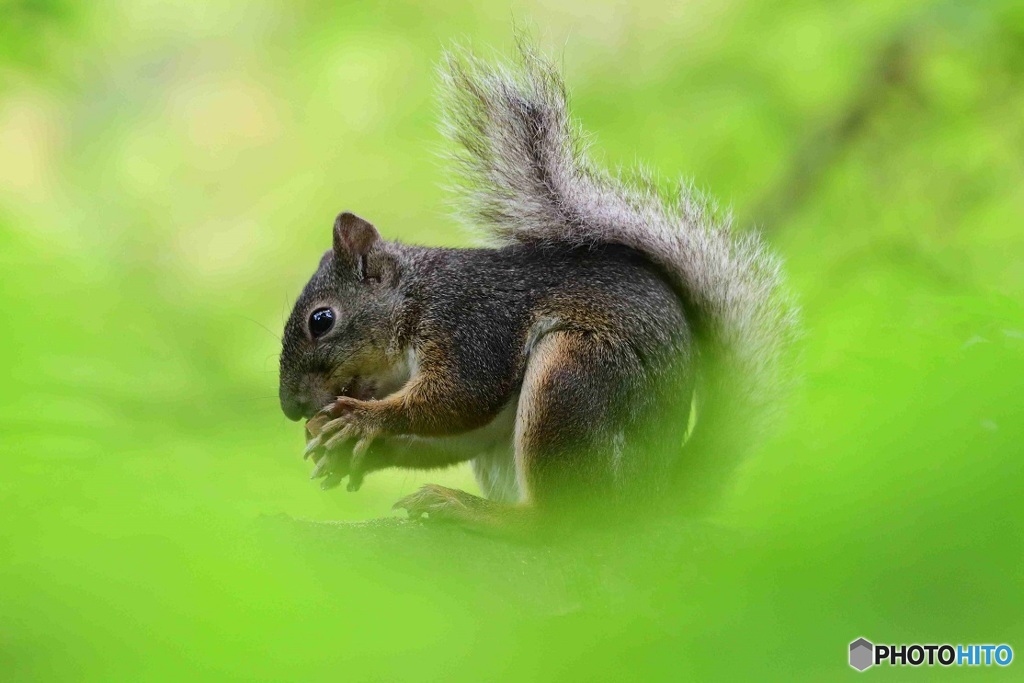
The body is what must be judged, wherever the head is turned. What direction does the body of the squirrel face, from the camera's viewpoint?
to the viewer's left
